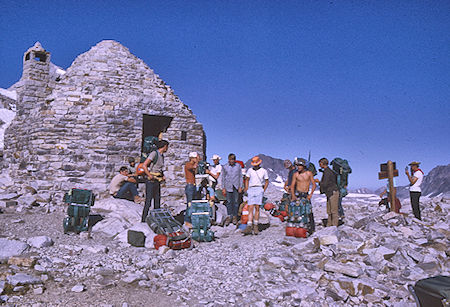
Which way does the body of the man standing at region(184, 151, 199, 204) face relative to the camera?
to the viewer's right

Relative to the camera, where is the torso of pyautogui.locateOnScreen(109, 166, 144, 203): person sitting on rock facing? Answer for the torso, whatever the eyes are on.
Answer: to the viewer's right

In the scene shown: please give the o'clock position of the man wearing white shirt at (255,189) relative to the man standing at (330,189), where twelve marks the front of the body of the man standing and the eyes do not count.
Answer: The man wearing white shirt is roughly at 11 o'clock from the man standing.

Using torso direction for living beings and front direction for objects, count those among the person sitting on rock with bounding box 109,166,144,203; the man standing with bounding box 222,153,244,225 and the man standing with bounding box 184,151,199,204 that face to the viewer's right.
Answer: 2

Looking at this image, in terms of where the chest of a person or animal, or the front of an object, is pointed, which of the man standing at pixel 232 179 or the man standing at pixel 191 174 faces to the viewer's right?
the man standing at pixel 191 174

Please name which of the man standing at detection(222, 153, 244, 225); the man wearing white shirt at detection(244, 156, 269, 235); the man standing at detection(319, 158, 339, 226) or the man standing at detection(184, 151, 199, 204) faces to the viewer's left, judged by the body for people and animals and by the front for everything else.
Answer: the man standing at detection(319, 158, 339, 226)

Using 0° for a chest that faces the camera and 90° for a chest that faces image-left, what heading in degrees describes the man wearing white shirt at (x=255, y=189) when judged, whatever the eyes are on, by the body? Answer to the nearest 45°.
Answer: approximately 0°

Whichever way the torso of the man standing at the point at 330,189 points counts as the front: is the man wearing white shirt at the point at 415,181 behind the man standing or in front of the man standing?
behind

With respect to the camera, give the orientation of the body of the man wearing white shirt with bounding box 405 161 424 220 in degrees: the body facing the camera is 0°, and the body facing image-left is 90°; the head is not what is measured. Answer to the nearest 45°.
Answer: approximately 90°

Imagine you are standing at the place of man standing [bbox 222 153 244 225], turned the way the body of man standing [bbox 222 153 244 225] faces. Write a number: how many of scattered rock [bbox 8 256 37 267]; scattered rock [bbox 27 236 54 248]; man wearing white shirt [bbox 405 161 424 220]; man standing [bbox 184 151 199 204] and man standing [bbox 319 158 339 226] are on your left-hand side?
2

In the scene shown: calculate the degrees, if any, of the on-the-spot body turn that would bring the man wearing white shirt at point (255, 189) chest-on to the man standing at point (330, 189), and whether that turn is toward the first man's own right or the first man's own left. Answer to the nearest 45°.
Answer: approximately 90° to the first man's own left

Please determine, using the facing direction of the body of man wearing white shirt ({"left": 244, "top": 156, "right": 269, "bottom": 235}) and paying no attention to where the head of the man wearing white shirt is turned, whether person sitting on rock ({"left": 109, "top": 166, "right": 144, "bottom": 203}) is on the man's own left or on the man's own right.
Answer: on the man's own right

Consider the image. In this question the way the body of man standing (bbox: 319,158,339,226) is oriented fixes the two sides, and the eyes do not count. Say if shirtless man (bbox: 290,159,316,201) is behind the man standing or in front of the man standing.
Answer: in front

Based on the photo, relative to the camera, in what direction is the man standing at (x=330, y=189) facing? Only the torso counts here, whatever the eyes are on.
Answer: to the viewer's left
